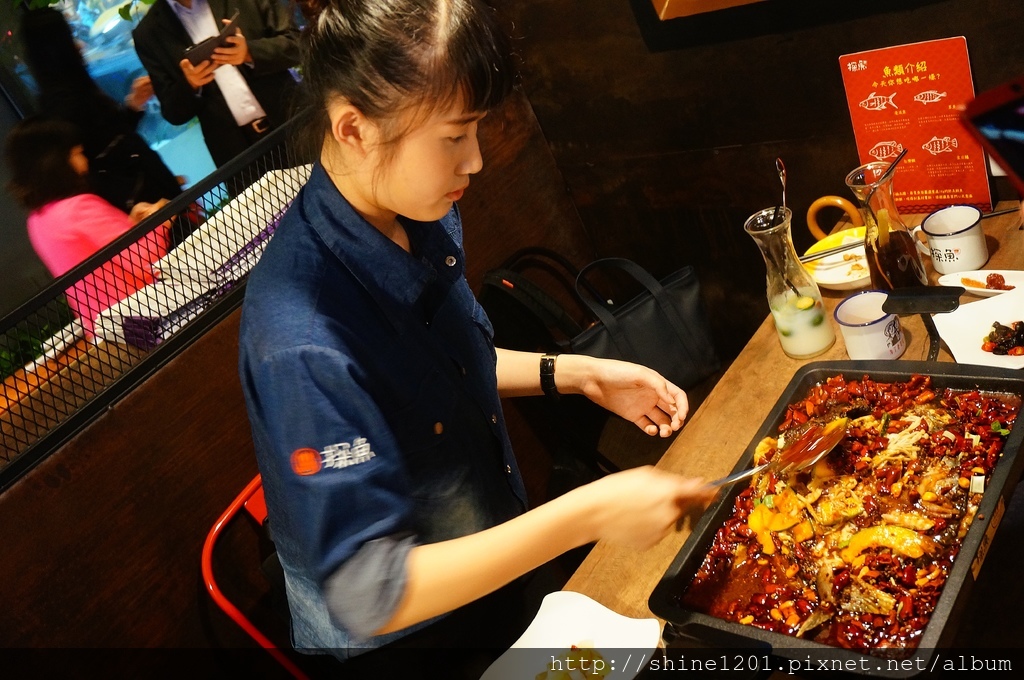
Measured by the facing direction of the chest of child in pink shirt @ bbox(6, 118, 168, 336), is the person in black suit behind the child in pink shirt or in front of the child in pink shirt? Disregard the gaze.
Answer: in front

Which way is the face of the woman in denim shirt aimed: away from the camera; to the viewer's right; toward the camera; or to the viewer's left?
to the viewer's right

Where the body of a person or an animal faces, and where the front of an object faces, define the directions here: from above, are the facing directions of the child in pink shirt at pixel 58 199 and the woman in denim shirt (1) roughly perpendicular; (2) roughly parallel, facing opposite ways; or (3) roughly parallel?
roughly parallel

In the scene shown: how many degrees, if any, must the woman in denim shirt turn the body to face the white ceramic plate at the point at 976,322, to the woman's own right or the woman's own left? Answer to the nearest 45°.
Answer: approximately 45° to the woman's own left

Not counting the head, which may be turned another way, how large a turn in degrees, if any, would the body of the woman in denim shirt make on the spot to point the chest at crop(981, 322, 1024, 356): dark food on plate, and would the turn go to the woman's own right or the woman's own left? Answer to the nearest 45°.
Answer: approximately 45° to the woman's own left

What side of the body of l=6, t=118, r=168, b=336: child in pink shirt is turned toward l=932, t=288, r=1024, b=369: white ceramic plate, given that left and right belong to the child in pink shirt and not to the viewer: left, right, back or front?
right

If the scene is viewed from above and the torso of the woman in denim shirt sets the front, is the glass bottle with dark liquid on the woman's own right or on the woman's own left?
on the woman's own left

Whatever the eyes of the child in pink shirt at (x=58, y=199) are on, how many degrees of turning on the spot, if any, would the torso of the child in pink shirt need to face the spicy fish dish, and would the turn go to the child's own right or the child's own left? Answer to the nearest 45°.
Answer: approximately 135° to the child's own right

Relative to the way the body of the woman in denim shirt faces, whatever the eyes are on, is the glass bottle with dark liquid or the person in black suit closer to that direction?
the glass bottle with dark liquid

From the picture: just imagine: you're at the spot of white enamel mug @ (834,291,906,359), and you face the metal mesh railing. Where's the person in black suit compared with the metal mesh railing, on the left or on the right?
right

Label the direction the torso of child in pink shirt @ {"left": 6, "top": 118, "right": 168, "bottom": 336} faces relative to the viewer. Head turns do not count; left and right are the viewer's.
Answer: facing away from the viewer and to the right of the viewer

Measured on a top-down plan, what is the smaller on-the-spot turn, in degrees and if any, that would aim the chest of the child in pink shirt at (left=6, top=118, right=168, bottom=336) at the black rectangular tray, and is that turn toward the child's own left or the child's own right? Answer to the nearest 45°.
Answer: approximately 135° to the child's own right

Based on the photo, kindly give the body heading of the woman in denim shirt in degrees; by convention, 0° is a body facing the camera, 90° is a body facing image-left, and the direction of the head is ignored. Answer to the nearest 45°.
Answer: approximately 315°
